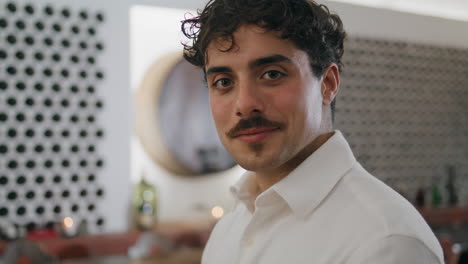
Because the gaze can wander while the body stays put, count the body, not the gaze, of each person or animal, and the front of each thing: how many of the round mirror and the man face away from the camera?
0

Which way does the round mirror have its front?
toward the camera

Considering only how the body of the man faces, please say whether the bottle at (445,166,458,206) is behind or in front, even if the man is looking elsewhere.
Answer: behind

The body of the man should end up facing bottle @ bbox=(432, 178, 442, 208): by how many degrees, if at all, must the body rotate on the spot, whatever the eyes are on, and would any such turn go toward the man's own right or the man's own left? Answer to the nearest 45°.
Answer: approximately 135° to the man's own right

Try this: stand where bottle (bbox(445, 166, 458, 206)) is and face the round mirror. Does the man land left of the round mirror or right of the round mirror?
left

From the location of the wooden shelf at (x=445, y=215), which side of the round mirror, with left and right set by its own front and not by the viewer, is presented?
left

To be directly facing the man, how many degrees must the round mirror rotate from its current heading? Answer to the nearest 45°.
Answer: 0° — it already faces them

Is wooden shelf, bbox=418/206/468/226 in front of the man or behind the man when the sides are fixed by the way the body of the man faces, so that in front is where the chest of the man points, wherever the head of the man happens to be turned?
behind

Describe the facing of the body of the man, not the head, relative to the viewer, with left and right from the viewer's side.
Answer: facing the viewer and to the left of the viewer

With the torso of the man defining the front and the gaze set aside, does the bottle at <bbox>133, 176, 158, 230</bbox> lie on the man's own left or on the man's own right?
on the man's own right
